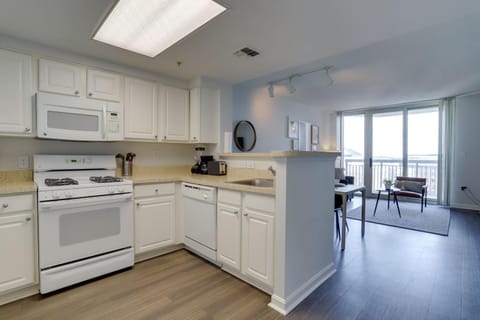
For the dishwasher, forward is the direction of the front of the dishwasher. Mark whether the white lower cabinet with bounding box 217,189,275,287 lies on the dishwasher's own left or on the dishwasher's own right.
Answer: on the dishwasher's own left

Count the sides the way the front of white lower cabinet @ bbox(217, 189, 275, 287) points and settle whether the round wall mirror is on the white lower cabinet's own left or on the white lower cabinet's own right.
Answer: on the white lower cabinet's own right

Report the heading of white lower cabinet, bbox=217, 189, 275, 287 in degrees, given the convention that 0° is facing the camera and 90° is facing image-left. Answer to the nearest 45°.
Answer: approximately 45°

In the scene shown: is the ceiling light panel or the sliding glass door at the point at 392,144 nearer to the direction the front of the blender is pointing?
the ceiling light panel

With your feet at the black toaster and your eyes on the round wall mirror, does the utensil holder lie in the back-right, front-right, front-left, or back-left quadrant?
back-left

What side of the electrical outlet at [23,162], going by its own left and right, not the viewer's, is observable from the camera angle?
front

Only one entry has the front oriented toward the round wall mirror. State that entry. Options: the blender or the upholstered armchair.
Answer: the upholstered armchair

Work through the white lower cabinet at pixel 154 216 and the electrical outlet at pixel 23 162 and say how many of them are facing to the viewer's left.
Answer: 0

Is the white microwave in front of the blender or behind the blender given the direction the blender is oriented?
in front

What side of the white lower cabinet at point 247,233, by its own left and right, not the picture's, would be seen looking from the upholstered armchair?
back

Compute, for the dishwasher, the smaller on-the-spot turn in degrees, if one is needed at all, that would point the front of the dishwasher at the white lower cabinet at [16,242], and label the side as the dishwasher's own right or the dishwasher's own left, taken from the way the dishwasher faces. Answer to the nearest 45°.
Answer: approximately 45° to the dishwasher's own right

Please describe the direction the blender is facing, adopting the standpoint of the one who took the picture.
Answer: facing the viewer and to the left of the viewer

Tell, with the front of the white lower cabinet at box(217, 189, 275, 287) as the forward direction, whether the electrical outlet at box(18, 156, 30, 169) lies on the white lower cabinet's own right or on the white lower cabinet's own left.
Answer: on the white lower cabinet's own right
